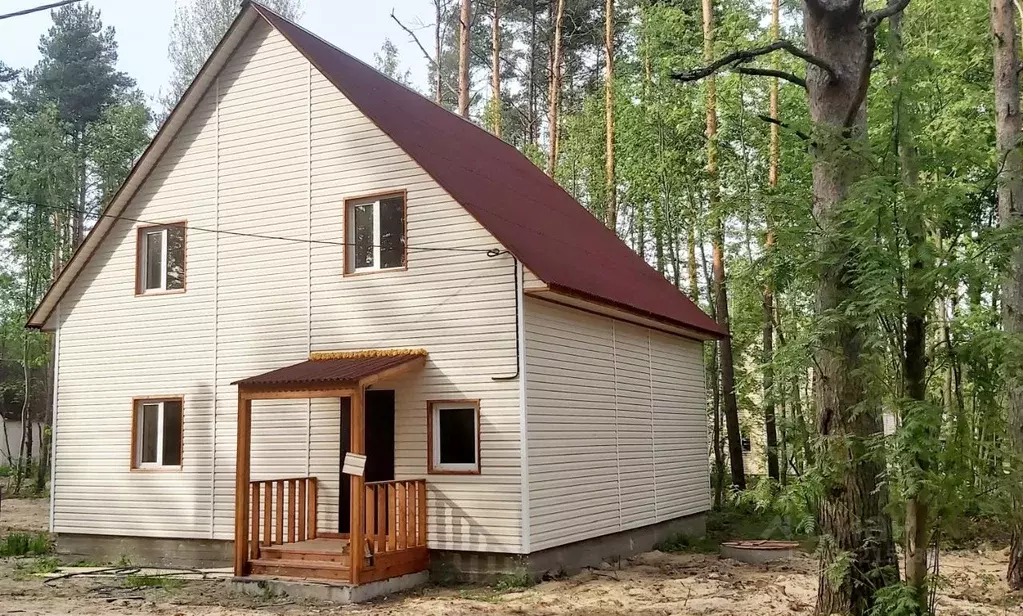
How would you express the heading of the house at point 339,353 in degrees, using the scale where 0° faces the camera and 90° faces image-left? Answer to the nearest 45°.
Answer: approximately 45°

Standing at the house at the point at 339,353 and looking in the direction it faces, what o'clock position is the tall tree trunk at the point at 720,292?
The tall tree trunk is roughly at 6 o'clock from the house.

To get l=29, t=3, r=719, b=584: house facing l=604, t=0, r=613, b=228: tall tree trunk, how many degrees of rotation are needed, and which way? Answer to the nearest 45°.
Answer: approximately 180°

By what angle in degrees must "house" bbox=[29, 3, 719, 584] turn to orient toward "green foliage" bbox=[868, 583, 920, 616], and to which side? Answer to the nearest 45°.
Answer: approximately 90° to its left

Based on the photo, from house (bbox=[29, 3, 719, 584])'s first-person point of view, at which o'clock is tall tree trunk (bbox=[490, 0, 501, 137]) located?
The tall tree trunk is roughly at 5 o'clock from the house.

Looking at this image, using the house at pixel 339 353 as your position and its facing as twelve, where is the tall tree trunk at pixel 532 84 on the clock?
The tall tree trunk is roughly at 5 o'clock from the house.

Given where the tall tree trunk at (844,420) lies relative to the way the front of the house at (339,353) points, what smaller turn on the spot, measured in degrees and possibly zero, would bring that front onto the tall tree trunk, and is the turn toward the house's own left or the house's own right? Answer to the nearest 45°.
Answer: approximately 90° to the house's own left

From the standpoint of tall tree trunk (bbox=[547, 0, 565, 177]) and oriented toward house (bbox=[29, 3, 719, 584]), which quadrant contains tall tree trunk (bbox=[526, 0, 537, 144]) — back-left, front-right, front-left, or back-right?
back-right

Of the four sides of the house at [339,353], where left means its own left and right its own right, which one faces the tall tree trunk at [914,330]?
left

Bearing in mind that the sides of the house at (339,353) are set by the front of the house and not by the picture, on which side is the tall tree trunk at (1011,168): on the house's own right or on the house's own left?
on the house's own left
